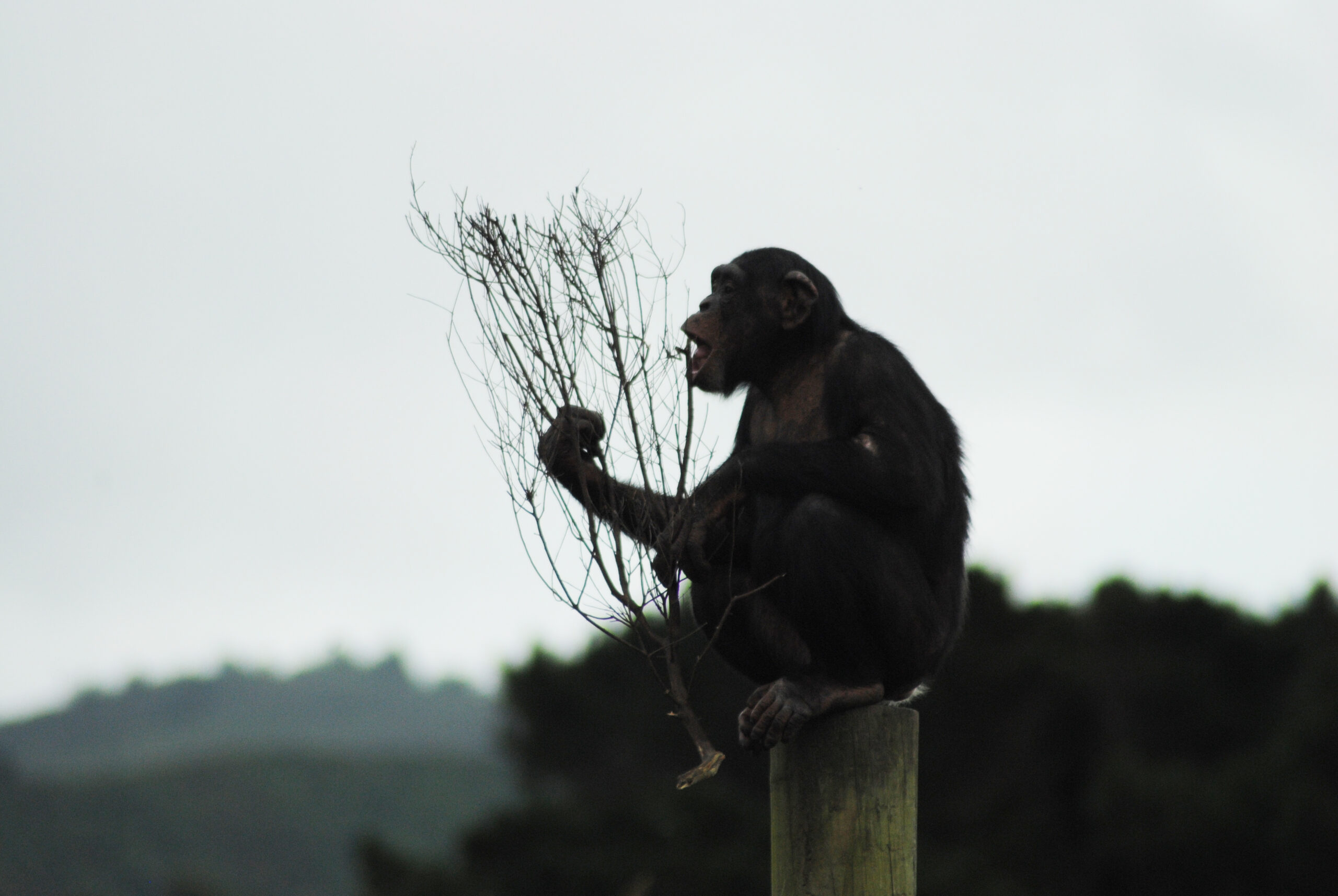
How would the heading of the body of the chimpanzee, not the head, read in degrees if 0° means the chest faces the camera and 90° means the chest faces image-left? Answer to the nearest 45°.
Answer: approximately 90°
